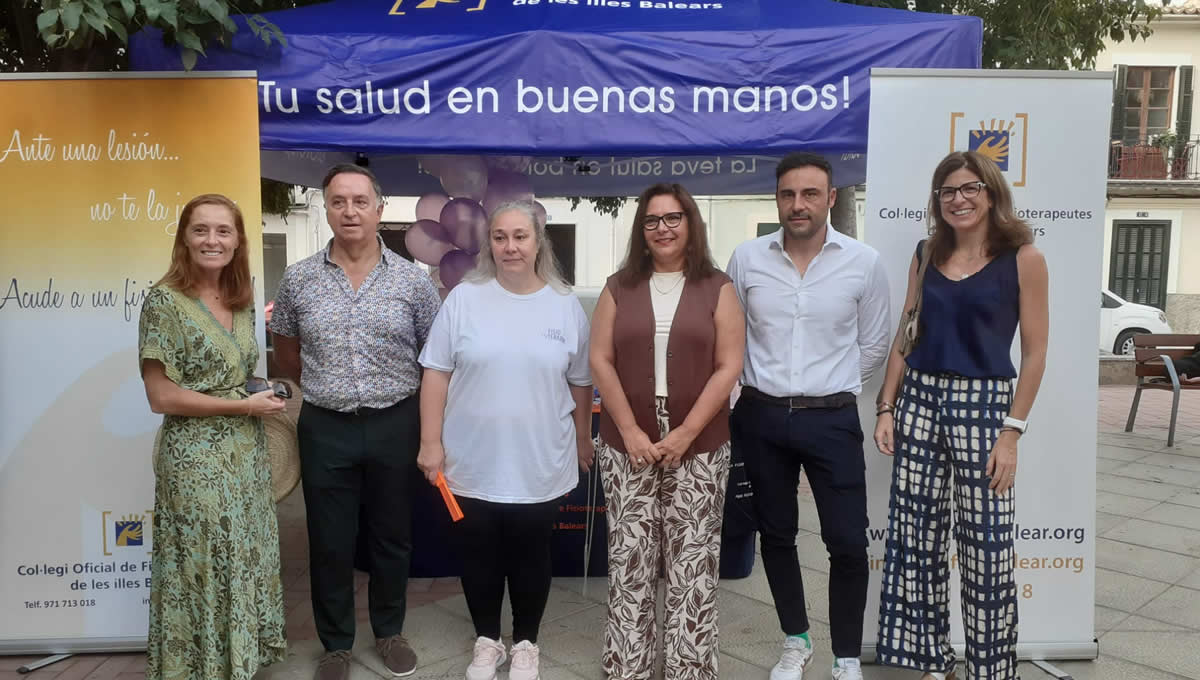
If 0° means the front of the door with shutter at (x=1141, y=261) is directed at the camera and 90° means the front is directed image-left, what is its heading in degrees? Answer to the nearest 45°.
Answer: approximately 0°

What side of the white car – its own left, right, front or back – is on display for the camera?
right

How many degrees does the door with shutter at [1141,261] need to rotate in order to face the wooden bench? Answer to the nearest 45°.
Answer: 0° — it already faces it

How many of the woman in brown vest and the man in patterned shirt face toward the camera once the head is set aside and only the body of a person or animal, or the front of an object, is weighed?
2

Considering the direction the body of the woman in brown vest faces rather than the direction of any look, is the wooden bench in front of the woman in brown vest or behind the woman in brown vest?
behind

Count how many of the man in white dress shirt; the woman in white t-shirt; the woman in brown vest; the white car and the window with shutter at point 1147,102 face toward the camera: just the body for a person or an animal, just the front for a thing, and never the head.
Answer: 4

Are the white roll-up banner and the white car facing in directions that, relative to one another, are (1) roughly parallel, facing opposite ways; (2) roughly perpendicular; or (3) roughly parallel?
roughly perpendicular

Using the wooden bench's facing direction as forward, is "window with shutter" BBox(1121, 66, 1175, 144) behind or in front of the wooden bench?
behind
